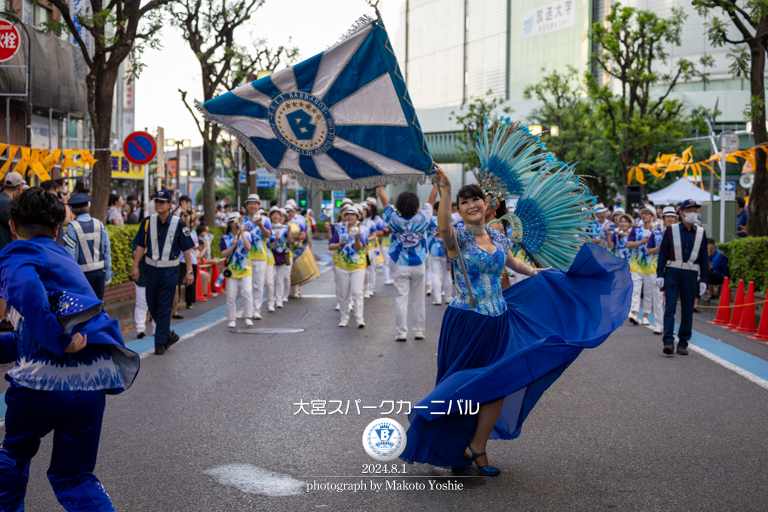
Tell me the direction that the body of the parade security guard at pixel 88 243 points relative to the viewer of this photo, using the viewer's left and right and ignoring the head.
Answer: facing away from the viewer

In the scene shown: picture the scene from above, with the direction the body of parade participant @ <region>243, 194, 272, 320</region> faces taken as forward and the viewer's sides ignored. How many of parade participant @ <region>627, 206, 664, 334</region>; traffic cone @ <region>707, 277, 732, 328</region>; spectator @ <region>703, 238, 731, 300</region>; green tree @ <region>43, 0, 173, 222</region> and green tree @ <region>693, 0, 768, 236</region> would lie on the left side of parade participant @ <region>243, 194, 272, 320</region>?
4

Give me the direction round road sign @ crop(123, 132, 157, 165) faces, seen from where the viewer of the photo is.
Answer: facing the viewer

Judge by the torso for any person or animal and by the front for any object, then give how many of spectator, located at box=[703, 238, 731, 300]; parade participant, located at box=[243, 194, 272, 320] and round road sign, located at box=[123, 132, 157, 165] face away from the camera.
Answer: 0

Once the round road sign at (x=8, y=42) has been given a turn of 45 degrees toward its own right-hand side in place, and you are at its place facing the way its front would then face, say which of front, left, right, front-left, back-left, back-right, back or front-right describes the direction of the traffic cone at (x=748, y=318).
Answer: left

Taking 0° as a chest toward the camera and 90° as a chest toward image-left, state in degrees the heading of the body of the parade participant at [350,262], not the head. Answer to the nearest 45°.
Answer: approximately 0°

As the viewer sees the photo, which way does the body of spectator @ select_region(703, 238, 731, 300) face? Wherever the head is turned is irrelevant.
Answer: to the viewer's left

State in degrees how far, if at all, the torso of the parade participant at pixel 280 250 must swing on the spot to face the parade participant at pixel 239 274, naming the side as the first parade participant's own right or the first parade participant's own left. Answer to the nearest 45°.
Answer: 0° — they already face them

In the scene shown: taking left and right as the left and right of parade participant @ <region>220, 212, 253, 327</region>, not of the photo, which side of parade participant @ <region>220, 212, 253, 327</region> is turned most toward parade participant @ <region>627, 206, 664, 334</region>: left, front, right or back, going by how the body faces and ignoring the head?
left

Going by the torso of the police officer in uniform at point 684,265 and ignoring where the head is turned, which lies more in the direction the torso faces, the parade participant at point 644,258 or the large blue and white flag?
the large blue and white flag

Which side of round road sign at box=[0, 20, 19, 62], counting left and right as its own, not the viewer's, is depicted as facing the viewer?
front

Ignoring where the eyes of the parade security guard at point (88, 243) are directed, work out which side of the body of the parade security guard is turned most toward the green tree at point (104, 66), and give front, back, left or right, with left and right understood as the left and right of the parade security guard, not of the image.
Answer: front

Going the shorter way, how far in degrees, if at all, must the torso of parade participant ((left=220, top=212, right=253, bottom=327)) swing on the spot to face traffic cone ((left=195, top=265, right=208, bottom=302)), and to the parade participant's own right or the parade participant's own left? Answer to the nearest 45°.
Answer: approximately 180°

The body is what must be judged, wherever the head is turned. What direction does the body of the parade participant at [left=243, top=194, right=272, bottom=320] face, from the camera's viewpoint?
toward the camera

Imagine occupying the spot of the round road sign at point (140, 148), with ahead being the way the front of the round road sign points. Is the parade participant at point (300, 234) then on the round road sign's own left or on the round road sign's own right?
on the round road sign's own left
